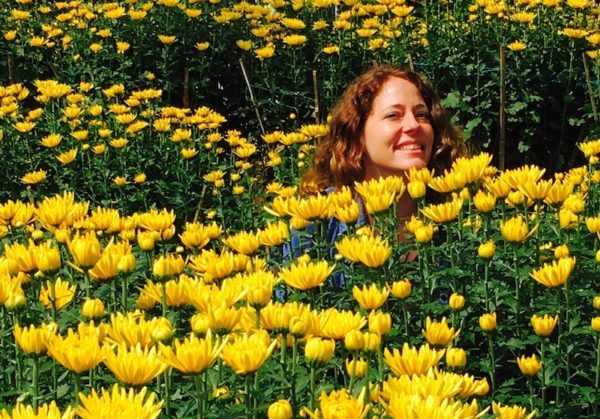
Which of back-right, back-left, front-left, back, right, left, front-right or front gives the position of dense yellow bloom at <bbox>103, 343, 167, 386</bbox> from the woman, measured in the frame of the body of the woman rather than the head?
front-right

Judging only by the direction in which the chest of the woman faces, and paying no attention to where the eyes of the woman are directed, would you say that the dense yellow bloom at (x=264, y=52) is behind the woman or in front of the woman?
behind

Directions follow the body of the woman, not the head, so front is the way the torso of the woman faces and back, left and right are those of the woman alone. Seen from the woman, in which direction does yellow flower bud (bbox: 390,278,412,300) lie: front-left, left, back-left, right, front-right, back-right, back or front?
front-right

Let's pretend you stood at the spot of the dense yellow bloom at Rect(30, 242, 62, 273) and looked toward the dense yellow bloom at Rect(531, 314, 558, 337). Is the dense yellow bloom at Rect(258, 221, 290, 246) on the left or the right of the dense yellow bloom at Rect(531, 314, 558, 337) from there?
left

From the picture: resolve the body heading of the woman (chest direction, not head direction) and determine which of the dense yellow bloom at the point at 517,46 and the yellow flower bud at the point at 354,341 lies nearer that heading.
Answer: the yellow flower bud

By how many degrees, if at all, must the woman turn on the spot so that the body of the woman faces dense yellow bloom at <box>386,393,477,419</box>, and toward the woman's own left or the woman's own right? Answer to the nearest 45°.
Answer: approximately 45° to the woman's own right

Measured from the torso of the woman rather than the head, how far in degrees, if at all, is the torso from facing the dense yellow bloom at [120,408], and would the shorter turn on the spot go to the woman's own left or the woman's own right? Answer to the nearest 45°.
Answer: approximately 45° to the woman's own right

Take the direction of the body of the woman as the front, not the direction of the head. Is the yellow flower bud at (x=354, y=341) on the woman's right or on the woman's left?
on the woman's right

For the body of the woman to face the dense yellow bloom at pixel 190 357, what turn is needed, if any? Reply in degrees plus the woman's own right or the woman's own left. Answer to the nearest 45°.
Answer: approximately 45° to the woman's own right

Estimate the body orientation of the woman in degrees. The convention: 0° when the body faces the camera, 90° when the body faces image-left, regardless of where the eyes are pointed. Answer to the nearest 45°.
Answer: approximately 315°

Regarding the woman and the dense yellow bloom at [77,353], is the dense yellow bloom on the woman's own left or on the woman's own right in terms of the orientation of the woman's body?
on the woman's own right

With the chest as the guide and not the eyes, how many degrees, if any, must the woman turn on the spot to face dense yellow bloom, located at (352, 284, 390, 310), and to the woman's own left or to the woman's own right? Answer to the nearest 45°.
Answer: approximately 45° to the woman's own right

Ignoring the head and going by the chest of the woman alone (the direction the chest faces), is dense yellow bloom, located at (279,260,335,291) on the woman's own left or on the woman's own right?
on the woman's own right
